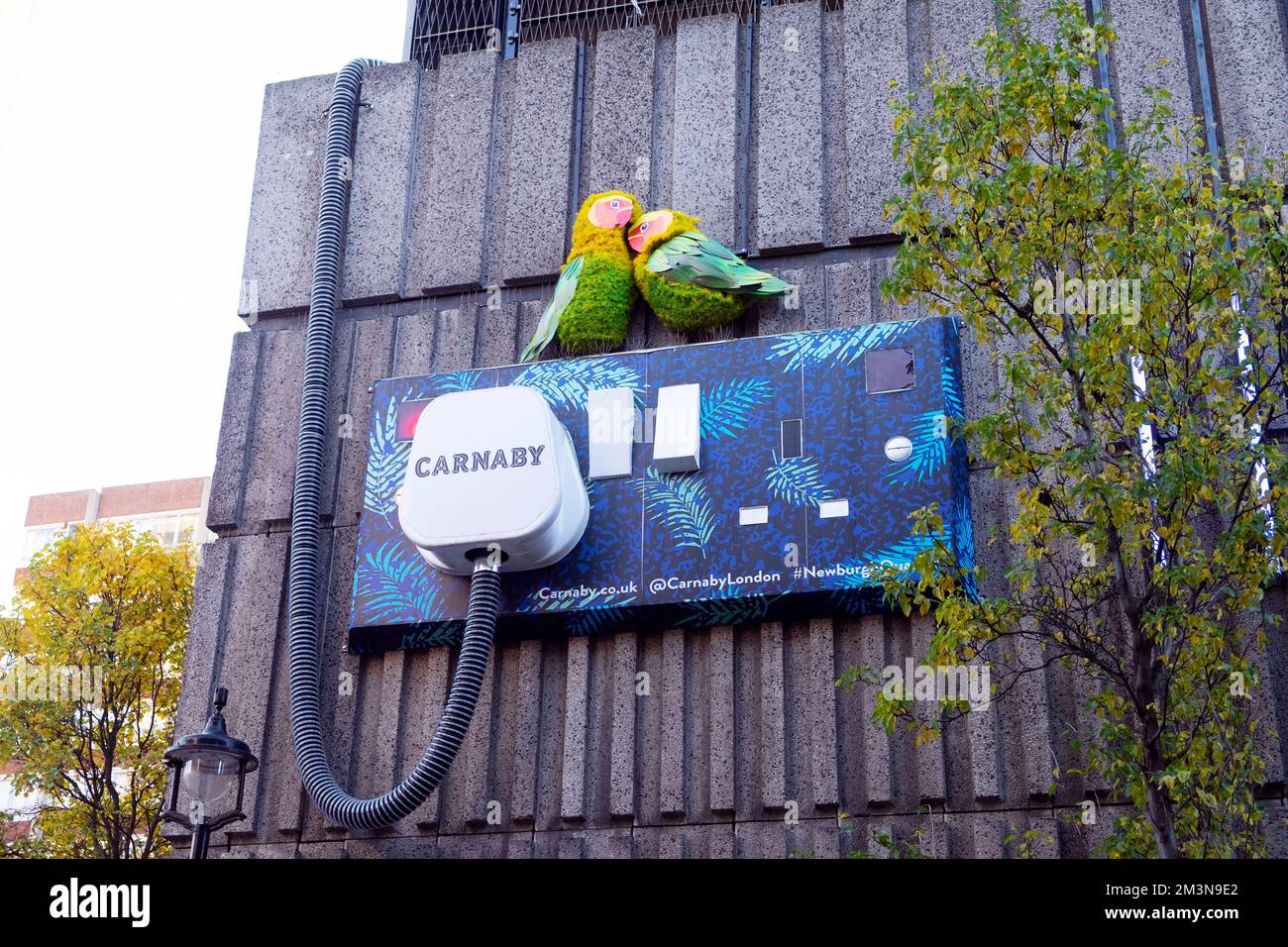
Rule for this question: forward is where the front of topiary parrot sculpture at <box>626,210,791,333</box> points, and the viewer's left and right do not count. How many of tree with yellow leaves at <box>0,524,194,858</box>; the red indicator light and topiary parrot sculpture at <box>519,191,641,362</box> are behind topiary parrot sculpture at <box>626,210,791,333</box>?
0

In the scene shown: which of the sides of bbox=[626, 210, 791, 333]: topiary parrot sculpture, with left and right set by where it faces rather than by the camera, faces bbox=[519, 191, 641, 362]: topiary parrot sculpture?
front

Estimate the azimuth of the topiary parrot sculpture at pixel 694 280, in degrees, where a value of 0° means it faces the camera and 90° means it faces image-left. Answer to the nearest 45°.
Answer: approximately 90°

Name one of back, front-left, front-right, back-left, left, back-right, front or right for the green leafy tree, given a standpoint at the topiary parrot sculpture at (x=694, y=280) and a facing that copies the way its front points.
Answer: back-left

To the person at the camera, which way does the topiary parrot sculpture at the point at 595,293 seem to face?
facing to the right of the viewer

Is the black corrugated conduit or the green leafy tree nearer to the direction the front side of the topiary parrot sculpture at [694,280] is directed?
the black corrugated conduit

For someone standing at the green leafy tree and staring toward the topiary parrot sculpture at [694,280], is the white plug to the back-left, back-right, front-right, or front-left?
front-left
